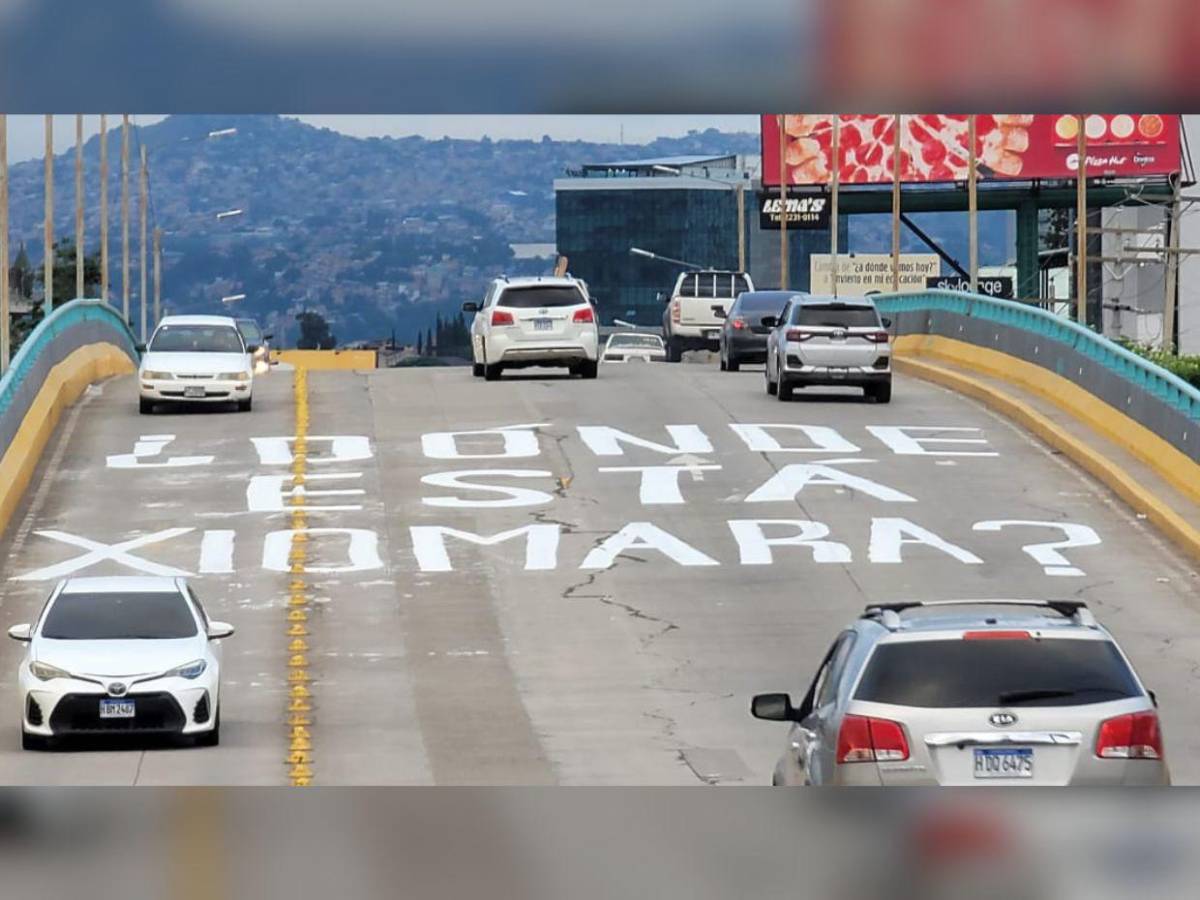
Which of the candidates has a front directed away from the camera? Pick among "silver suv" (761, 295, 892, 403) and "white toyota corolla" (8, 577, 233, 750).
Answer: the silver suv

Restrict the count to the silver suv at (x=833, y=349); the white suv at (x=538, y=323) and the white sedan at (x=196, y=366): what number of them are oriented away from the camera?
2

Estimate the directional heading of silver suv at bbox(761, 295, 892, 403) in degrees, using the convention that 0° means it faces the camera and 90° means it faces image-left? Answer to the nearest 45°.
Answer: approximately 180°

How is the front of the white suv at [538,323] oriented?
away from the camera

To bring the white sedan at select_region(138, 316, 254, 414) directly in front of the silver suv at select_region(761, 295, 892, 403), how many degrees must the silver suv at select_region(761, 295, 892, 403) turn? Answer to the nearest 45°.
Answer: approximately 90° to its left

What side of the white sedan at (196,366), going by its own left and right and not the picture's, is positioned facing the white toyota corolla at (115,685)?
front

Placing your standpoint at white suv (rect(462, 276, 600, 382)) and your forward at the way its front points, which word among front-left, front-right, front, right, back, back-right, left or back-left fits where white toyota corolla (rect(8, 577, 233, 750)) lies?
back

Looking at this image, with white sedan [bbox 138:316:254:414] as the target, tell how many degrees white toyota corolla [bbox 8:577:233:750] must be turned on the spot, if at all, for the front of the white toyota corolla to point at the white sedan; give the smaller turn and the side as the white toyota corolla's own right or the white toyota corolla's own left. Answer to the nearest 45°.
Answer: approximately 180°

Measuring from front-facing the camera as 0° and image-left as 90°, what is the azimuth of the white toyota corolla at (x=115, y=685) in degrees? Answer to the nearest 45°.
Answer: approximately 0°

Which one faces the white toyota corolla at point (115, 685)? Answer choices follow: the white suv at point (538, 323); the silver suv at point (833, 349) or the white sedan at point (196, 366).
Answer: the white sedan

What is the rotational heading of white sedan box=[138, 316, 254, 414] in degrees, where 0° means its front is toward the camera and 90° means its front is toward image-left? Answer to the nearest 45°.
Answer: approximately 0°

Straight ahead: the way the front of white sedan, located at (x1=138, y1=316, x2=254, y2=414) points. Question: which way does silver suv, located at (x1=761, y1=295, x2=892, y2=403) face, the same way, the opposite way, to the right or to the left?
the opposite way

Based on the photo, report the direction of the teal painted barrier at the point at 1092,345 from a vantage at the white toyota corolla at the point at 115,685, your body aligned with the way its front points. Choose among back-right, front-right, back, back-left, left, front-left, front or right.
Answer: back-left

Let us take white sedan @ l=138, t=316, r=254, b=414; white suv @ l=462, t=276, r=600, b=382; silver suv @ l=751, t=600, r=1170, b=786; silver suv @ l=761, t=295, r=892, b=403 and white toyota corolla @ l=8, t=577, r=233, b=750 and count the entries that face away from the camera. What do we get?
3

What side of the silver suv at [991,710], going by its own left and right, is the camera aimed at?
back
